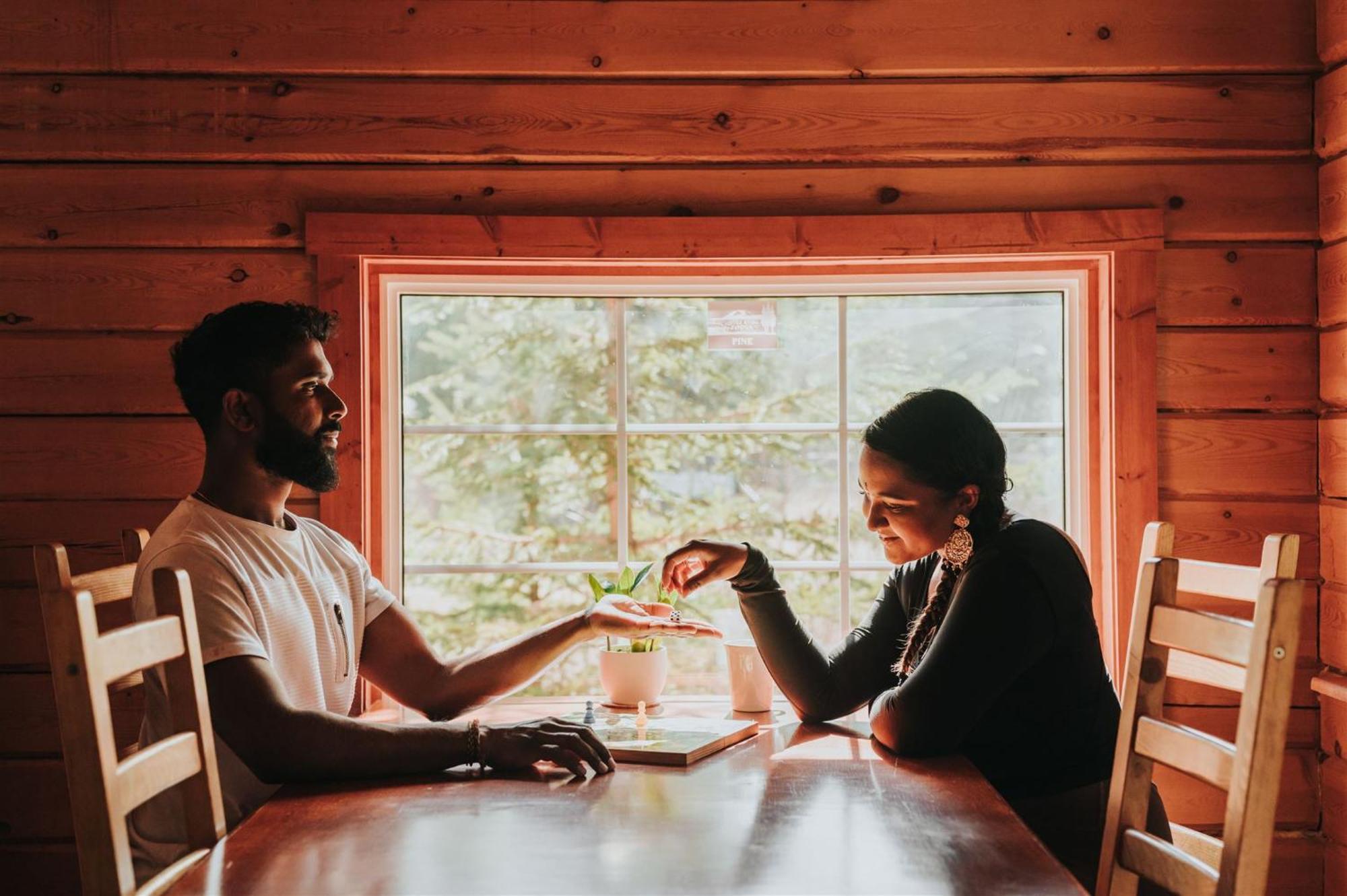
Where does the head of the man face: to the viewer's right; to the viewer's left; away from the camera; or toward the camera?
to the viewer's right

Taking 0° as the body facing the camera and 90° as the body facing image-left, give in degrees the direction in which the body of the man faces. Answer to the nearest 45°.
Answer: approximately 315°

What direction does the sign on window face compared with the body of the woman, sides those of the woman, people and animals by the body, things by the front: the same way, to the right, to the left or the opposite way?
to the left

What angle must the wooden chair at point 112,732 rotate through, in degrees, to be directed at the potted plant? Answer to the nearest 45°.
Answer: approximately 90° to its left

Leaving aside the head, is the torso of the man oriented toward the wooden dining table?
yes

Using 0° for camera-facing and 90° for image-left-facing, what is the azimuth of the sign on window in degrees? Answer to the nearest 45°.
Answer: approximately 0°

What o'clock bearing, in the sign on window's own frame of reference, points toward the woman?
The woman is roughly at 11 o'clock from the sign on window.

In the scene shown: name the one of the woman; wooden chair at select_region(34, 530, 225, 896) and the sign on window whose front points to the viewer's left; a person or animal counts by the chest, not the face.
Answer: the woman

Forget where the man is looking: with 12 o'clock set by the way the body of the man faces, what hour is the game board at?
The game board is roughly at 11 o'clock from the man.
